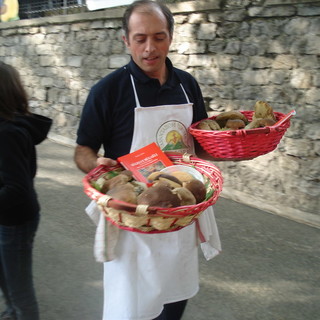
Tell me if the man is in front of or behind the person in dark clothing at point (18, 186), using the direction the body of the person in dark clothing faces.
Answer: behind

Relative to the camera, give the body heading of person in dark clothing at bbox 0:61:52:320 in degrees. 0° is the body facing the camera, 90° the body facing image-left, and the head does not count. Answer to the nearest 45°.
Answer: approximately 90°

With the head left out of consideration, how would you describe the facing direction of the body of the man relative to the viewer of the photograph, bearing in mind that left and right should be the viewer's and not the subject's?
facing the viewer and to the right of the viewer

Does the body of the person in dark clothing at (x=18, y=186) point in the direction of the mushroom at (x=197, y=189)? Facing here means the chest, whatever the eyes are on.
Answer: no
